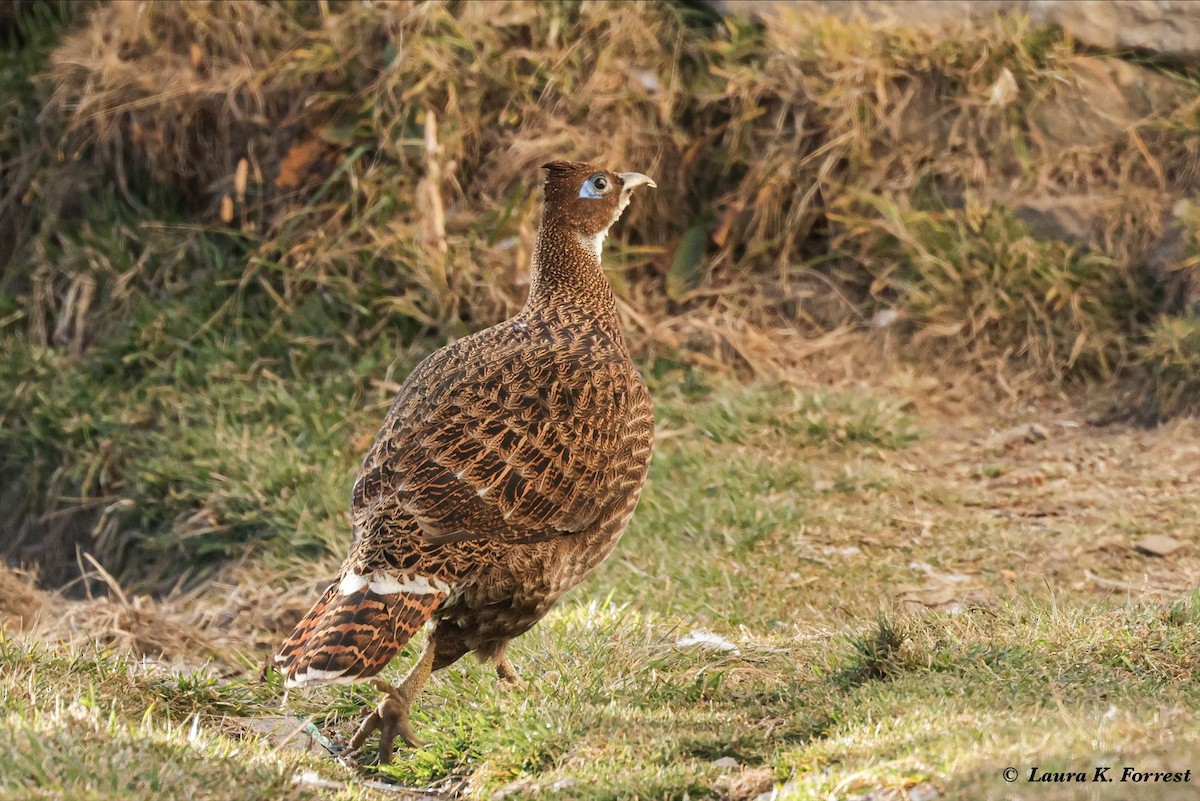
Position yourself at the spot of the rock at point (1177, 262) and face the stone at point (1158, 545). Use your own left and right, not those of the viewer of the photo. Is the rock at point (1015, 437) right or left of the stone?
right

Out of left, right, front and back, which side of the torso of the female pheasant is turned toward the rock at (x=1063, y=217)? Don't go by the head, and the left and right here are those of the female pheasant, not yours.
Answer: front

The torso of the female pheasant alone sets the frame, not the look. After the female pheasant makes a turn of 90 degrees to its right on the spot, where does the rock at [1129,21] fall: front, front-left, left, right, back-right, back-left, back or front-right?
left

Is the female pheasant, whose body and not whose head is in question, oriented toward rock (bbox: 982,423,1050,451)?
yes

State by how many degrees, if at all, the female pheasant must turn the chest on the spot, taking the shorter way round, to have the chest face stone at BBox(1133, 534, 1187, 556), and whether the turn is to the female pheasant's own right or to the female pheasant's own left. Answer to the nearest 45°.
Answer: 0° — it already faces it

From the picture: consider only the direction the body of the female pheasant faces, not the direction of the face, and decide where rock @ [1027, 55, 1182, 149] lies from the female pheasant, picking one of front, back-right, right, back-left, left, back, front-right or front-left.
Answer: front

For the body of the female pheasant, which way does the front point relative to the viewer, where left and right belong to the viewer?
facing away from the viewer and to the right of the viewer

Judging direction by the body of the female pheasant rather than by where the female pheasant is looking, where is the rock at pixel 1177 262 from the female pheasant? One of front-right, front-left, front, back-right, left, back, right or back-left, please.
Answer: front
